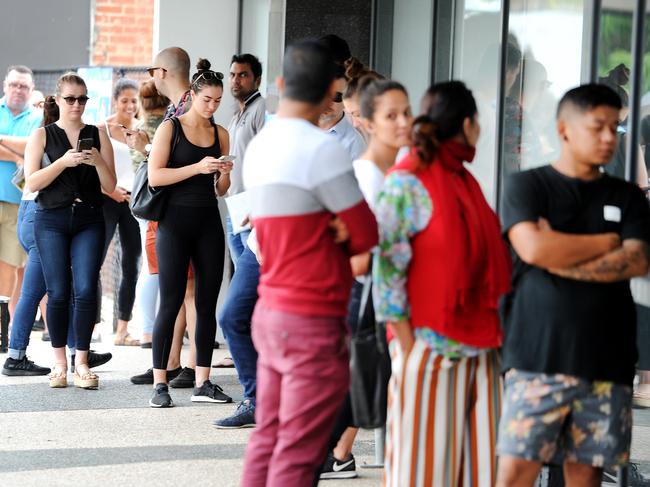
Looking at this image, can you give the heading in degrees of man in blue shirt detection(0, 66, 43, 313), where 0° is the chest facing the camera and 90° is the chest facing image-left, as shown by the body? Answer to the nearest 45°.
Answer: approximately 0°

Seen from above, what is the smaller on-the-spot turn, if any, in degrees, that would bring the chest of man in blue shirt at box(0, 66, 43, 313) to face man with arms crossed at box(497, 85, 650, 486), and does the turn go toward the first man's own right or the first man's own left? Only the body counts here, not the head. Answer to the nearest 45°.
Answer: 0° — they already face them

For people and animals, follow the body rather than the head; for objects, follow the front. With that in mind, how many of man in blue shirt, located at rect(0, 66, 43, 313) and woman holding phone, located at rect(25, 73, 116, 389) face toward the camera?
2

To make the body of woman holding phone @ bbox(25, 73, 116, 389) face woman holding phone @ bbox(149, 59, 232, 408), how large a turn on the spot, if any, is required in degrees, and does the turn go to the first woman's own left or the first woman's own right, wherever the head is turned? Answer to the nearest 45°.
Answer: approximately 45° to the first woman's own left

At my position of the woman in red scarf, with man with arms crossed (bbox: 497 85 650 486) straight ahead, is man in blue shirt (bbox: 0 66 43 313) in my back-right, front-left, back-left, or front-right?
back-left

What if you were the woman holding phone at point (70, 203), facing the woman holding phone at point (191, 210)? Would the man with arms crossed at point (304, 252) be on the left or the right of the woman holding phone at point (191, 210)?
right

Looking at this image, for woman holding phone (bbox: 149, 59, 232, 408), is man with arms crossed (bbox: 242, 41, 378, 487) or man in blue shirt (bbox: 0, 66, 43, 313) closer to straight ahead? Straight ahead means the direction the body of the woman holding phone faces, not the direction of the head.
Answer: the man with arms crossed

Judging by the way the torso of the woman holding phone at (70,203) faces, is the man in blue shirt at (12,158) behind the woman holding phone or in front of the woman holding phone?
behind
